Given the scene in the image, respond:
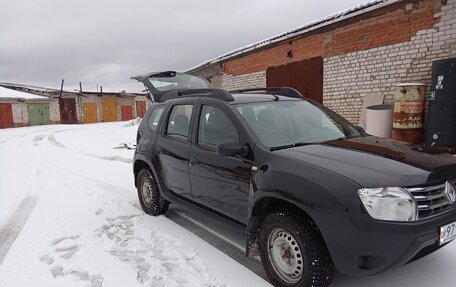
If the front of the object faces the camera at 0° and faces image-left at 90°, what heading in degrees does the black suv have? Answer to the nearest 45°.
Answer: approximately 315°

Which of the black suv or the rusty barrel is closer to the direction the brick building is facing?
the black suv

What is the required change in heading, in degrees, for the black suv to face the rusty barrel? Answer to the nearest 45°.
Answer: approximately 90° to its left

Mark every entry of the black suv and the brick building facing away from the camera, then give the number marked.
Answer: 0

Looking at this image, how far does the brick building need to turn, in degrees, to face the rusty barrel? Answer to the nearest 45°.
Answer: approximately 90° to its left

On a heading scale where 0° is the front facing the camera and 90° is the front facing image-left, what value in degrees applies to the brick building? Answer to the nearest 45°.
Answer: approximately 45°
